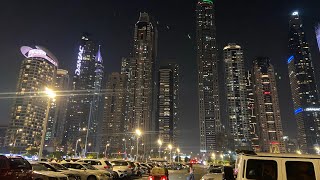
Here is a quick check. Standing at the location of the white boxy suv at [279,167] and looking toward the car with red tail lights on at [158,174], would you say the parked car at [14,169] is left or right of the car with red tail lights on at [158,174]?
left

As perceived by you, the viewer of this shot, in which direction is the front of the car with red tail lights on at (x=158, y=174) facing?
facing away from the viewer

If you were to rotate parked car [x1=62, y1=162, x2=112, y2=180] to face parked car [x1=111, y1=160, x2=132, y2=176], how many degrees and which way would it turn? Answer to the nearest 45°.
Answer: approximately 90° to its left

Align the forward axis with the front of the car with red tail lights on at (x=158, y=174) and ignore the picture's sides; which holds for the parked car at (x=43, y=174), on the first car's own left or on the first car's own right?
on the first car's own left
